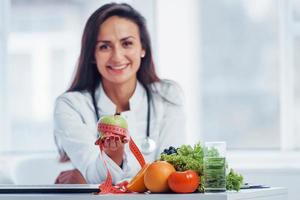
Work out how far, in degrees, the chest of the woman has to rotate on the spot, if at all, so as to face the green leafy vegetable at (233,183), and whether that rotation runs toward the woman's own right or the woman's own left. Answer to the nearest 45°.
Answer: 0° — they already face it

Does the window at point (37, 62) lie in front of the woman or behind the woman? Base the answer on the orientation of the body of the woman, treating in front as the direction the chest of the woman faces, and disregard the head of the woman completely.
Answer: behind

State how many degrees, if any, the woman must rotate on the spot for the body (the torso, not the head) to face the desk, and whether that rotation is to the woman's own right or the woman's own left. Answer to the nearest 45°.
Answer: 0° — they already face it

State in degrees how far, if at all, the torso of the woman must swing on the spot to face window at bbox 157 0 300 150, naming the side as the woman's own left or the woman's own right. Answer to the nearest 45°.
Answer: approximately 135° to the woman's own left

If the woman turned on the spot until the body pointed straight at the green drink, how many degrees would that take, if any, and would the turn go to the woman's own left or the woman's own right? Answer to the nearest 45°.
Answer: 0° — they already face it

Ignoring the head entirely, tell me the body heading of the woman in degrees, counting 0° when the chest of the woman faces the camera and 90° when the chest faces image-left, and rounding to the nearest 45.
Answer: approximately 0°

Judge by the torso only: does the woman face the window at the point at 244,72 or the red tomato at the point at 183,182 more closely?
the red tomato

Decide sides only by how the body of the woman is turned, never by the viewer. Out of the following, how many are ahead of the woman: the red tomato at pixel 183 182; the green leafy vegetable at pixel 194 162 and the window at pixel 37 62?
2
